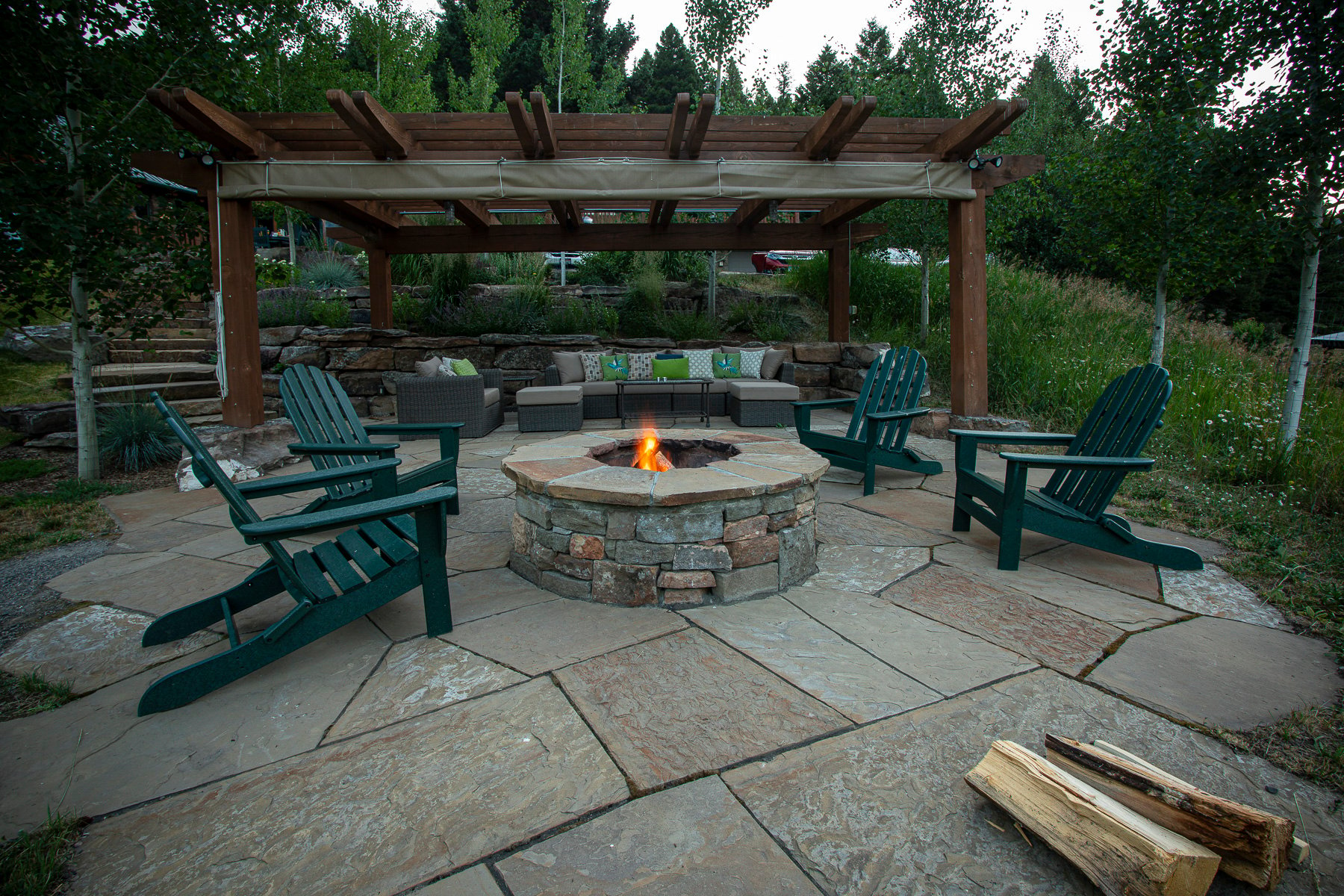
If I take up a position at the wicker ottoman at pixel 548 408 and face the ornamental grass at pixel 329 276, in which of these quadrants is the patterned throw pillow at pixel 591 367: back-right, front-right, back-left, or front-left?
front-right

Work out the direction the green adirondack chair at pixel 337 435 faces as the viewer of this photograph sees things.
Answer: facing the viewer and to the right of the viewer

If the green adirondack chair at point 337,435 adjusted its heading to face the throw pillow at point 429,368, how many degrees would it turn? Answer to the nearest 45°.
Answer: approximately 135° to its left

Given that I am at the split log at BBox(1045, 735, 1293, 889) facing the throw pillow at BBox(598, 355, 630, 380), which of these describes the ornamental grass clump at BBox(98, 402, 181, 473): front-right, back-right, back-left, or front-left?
front-left

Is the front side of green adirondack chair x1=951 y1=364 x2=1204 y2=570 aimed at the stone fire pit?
yes

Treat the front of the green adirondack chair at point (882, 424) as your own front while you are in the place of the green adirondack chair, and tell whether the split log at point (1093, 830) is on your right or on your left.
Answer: on your left

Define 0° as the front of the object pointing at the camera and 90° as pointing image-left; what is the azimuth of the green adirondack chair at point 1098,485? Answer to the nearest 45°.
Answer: approximately 45°

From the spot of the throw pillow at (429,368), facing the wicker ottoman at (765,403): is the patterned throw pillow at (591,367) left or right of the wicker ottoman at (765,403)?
left

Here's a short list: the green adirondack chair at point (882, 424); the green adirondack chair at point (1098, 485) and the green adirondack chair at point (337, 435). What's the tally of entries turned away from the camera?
0

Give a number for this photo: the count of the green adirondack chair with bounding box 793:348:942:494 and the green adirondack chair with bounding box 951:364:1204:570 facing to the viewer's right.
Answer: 0

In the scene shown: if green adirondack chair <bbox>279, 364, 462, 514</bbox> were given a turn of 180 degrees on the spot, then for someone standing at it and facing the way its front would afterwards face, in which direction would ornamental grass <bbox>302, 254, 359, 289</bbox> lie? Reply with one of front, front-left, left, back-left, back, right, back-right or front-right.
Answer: front-right

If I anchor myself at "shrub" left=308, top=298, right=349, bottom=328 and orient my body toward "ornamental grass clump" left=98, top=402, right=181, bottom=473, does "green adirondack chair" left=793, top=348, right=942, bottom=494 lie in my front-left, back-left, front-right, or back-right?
front-left
